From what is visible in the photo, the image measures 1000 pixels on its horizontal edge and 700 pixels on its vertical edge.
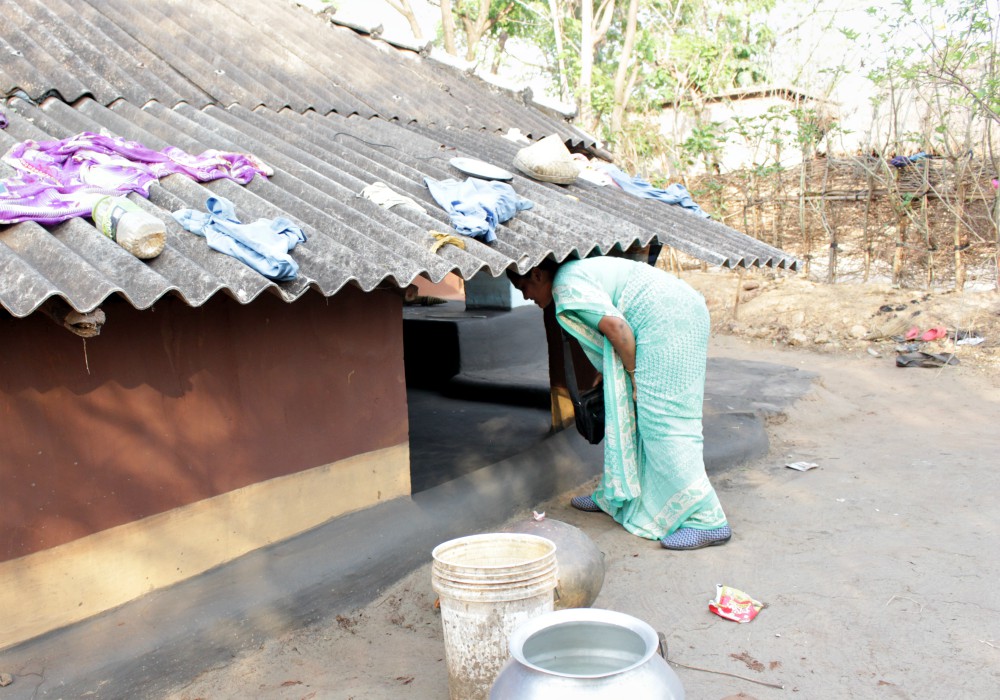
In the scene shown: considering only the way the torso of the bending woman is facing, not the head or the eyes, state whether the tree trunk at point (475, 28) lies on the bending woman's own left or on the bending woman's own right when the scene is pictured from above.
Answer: on the bending woman's own right

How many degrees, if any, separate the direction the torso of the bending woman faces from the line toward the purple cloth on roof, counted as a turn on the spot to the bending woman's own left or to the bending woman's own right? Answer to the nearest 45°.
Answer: approximately 45° to the bending woman's own left

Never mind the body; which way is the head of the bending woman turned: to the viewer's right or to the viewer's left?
to the viewer's left

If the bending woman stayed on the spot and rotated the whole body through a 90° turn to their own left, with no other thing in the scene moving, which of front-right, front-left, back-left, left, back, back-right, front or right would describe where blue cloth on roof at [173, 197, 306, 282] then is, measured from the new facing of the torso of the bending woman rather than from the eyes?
front-right

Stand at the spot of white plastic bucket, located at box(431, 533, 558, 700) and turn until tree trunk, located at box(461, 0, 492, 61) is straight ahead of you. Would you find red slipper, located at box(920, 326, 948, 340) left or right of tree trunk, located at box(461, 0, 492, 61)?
right

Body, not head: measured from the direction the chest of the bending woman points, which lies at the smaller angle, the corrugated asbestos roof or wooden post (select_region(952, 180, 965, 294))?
the corrugated asbestos roof

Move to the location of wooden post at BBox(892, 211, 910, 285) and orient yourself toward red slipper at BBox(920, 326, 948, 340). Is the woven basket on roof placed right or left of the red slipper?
right

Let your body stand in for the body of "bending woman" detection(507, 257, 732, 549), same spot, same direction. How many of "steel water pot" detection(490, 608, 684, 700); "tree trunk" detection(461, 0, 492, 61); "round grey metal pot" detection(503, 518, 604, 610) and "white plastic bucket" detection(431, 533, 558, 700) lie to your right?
1

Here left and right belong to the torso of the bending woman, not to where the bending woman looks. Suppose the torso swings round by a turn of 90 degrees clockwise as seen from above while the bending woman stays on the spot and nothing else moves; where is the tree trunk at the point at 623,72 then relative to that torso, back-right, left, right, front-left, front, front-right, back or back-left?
front

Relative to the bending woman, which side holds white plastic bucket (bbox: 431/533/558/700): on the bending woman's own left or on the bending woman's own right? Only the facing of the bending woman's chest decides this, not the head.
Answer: on the bending woman's own left

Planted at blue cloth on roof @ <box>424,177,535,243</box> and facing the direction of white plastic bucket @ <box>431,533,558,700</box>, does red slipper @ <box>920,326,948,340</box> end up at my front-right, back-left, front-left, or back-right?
back-left

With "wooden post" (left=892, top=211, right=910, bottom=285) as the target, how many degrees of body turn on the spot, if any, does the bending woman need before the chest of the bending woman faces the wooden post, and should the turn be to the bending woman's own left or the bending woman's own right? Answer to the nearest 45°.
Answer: approximately 135° to the bending woman's own right

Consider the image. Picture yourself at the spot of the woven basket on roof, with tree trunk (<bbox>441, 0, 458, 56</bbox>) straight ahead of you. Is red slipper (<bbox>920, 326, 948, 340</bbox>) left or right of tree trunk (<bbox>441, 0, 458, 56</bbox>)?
right

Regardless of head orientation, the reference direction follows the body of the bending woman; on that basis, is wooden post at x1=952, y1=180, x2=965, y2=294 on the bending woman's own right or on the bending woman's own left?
on the bending woman's own right

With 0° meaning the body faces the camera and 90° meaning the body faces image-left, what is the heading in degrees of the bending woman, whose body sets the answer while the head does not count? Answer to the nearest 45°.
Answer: approximately 90°

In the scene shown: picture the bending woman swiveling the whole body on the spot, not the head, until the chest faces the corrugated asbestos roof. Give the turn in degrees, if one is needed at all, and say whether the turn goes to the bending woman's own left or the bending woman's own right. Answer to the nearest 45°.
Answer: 0° — they already face it
